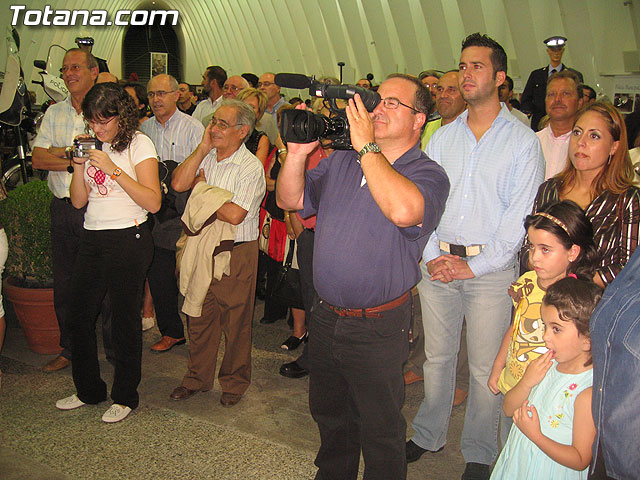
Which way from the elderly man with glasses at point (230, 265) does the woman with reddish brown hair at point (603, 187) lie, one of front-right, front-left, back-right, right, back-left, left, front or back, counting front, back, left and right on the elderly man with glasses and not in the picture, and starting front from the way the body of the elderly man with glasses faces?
left

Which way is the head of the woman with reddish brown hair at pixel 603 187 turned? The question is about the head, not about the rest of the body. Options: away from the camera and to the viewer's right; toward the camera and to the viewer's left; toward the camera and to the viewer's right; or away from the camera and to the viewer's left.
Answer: toward the camera and to the viewer's left

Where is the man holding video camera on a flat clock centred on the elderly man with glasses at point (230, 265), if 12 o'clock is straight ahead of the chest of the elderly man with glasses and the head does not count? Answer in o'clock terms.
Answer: The man holding video camera is roughly at 10 o'clock from the elderly man with glasses.

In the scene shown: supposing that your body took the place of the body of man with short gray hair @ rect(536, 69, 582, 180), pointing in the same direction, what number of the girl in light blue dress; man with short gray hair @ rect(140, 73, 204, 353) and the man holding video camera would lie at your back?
0

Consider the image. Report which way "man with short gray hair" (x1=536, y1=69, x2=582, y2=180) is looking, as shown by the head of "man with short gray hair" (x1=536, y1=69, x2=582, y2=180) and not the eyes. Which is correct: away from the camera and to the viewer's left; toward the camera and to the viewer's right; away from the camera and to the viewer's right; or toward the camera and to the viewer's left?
toward the camera and to the viewer's left

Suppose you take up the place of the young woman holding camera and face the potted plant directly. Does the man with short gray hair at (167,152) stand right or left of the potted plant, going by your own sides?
right

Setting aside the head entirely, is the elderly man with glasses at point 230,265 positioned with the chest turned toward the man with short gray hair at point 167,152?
no

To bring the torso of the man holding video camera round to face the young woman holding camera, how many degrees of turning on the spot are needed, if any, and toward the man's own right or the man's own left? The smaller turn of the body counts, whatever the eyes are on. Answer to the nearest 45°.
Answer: approximately 90° to the man's own right

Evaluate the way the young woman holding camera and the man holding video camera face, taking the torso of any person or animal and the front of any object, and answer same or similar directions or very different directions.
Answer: same or similar directions

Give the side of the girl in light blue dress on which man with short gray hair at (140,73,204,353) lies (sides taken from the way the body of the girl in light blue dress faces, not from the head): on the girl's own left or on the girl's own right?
on the girl's own right

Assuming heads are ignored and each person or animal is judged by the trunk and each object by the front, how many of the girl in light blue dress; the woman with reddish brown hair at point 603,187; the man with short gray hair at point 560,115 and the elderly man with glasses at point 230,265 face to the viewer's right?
0

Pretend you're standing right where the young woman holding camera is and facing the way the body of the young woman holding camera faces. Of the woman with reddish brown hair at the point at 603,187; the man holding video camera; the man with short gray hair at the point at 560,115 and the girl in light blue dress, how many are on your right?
0

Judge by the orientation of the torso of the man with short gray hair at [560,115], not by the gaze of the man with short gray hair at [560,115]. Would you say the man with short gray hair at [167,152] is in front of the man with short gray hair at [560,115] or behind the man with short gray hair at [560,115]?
in front

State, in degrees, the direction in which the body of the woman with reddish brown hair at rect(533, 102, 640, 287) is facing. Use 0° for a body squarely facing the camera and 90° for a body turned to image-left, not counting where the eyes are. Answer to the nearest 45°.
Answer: approximately 45°

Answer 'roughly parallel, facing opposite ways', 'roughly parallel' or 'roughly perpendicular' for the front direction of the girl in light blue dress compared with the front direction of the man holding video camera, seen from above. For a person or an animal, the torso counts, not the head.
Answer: roughly parallel

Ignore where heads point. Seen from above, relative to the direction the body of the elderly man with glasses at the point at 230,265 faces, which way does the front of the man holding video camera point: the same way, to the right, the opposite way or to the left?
the same way

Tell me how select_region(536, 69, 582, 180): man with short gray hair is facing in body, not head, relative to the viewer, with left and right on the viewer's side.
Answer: facing the viewer and to the left of the viewer

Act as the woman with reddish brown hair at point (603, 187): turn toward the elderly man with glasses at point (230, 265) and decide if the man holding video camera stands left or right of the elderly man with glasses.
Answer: left

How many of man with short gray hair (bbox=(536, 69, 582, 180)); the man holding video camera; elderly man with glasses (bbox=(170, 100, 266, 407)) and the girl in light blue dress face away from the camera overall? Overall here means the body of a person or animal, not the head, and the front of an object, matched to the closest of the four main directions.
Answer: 0
